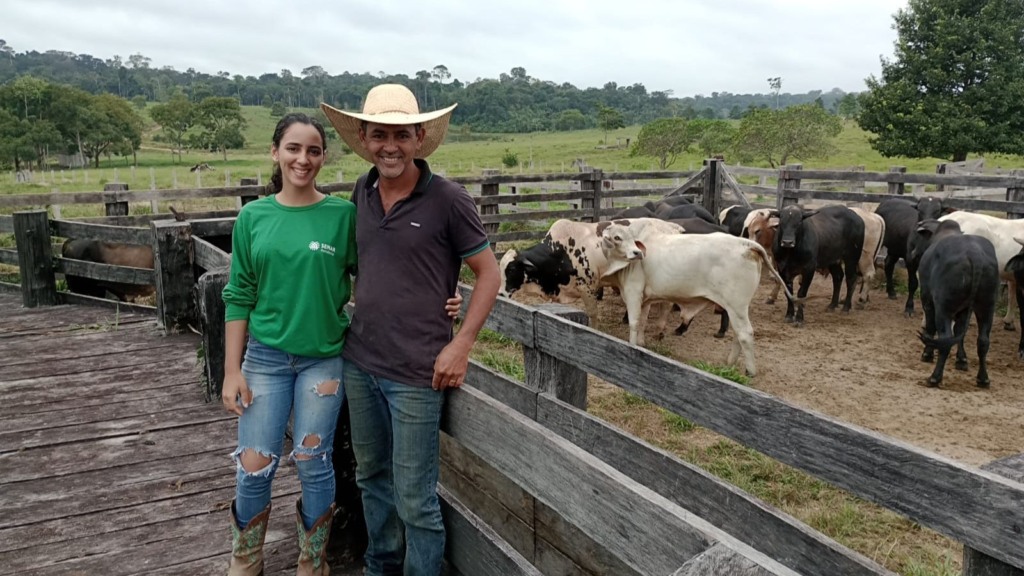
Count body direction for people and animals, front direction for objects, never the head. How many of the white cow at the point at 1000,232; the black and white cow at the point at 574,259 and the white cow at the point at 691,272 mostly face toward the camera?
0

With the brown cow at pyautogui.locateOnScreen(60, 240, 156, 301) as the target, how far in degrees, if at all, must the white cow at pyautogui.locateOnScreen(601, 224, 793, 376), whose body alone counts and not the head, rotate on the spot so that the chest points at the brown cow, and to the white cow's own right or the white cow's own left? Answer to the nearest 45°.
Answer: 0° — it already faces it

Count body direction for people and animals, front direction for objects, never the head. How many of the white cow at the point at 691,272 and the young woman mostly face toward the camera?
1

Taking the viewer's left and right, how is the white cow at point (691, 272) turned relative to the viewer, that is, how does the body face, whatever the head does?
facing to the left of the viewer

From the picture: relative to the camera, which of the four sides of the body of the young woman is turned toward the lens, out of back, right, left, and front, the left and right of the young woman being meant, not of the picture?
front

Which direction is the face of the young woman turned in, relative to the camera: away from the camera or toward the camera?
toward the camera

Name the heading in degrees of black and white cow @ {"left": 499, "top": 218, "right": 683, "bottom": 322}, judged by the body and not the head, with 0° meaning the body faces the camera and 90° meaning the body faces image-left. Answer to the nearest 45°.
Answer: approximately 90°

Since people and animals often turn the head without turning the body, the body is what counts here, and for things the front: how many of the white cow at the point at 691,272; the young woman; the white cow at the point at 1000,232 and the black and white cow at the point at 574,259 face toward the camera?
1

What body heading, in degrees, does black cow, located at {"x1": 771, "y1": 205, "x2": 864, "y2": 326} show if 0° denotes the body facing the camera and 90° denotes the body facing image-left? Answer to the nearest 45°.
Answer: approximately 45°

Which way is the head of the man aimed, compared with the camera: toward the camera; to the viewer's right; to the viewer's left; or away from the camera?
toward the camera

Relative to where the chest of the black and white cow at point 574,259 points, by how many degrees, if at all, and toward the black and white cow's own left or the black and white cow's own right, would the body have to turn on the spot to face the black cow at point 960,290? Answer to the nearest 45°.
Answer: approximately 180°

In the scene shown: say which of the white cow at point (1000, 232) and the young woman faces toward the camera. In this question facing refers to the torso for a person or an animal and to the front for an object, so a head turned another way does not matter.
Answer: the young woman
